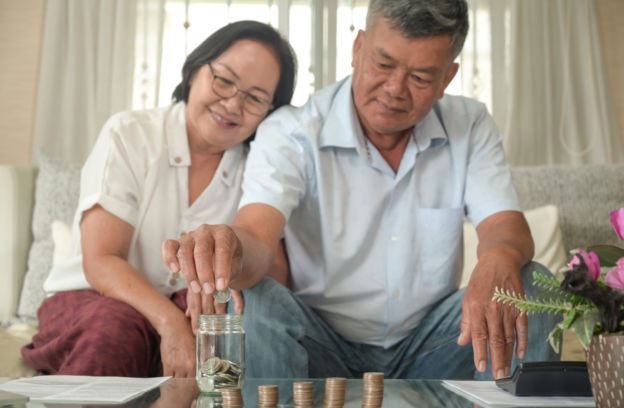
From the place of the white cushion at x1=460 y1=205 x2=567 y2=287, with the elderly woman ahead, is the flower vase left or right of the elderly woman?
left

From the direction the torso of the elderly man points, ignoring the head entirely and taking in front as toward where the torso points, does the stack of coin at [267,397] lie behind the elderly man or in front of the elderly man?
in front

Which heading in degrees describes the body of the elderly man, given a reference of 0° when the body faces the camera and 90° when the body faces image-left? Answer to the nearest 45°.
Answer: approximately 0°

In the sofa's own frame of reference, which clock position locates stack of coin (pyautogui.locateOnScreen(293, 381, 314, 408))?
The stack of coin is roughly at 11 o'clock from the sofa.

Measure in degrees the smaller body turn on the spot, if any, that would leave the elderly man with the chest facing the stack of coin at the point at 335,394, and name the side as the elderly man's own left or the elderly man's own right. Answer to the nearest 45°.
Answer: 0° — they already face it

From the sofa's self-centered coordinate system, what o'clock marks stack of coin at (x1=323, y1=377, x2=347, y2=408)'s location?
The stack of coin is roughly at 11 o'clock from the sofa.

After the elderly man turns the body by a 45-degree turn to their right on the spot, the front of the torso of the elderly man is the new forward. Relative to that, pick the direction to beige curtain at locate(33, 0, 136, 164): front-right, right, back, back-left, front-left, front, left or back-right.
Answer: right

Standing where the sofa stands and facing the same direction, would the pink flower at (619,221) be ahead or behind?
ahead

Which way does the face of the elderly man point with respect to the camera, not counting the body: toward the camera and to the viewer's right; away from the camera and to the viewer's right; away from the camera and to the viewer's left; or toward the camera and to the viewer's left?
toward the camera and to the viewer's left
